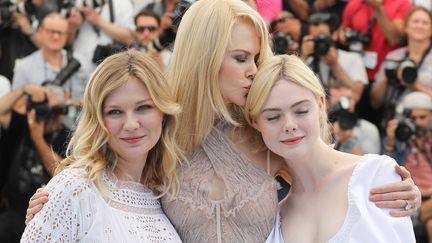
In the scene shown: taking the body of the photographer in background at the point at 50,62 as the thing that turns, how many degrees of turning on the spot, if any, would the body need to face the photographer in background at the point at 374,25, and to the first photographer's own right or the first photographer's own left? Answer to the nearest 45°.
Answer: approximately 90° to the first photographer's own left

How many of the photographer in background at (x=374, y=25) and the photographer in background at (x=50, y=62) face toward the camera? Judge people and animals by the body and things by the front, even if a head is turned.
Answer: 2

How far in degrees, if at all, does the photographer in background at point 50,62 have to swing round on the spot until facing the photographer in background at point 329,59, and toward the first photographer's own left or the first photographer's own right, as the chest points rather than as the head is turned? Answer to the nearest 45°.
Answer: approximately 90° to the first photographer's own left

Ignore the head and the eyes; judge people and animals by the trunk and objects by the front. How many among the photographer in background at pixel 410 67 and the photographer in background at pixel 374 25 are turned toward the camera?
2

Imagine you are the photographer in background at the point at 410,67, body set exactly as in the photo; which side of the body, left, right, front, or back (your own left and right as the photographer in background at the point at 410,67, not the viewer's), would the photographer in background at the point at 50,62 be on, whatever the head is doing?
right
